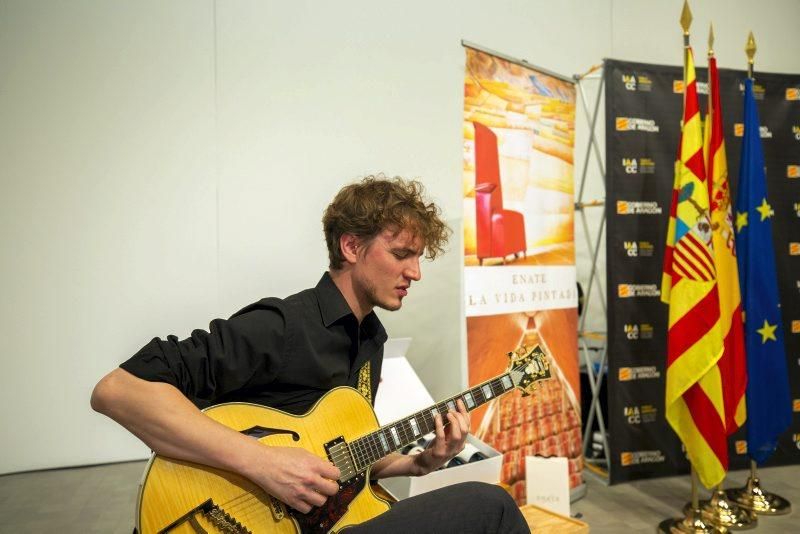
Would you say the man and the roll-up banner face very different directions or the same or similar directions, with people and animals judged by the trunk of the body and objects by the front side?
same or similar directions

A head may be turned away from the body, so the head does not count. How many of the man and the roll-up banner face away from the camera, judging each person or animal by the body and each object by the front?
0

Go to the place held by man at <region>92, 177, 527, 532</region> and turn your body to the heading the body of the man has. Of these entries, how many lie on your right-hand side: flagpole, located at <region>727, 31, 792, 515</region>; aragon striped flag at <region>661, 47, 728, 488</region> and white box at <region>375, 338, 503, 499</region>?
0

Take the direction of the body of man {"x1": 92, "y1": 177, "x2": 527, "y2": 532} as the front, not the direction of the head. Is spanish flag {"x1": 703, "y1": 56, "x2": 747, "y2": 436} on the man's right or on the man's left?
on the man's left

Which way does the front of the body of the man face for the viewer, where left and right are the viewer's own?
facing the viewer and to the right of the viewer

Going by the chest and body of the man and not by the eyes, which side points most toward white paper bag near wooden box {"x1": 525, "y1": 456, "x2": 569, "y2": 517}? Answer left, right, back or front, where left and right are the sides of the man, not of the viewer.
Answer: left

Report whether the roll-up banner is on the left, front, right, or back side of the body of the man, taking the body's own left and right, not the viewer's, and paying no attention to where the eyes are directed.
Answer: left

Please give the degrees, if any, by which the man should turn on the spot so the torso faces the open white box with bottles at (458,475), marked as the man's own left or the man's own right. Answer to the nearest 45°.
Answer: approximately 90° to the man's own left

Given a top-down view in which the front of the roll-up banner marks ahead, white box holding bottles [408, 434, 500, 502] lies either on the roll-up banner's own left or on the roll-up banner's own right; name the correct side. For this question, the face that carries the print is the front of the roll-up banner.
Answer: on the roll-up banner's own right
